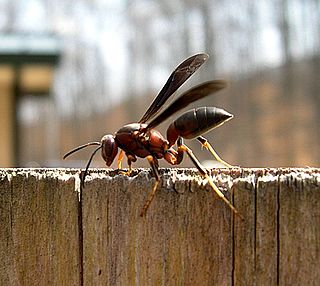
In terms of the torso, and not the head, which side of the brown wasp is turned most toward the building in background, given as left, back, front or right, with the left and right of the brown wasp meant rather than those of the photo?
right

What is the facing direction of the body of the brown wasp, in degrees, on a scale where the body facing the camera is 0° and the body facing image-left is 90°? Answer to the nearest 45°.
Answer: approximately 90°
